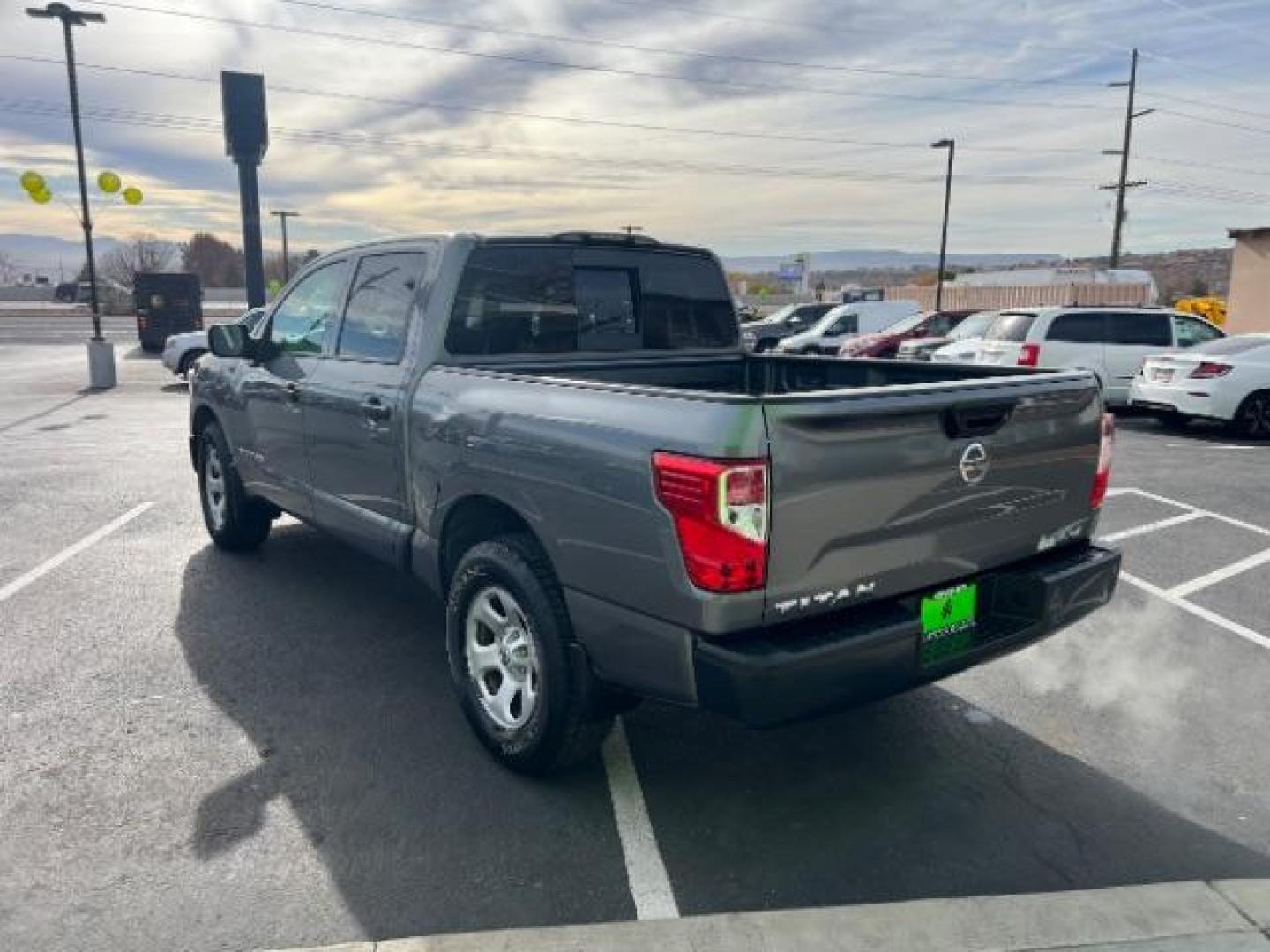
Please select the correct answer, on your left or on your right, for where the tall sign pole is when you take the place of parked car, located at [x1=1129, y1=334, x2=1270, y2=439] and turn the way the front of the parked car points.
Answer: on your left

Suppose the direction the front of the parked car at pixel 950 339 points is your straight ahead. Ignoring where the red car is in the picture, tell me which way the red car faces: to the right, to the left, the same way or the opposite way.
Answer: the same way

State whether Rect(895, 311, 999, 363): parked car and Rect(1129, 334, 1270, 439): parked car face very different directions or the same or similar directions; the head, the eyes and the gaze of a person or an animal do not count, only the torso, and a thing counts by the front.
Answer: very different directions

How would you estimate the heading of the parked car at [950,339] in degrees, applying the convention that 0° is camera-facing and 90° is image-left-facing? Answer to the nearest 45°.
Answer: approximately 45°

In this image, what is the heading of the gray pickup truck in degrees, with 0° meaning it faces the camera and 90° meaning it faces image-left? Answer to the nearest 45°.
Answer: approximately 135°

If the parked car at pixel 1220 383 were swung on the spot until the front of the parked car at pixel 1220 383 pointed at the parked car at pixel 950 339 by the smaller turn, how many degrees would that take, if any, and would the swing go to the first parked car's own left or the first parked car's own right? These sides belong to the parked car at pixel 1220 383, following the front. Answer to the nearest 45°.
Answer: approximately 90° to the first parked car's own left

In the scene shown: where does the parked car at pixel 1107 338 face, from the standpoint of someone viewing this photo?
facing away from the viewer and to the right of the viewer

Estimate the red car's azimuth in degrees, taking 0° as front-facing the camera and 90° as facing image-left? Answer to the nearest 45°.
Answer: approximately 45°

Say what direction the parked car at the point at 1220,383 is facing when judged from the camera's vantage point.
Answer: facing away from the viewer and to the right of the viewer

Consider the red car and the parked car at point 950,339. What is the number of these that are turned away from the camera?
0

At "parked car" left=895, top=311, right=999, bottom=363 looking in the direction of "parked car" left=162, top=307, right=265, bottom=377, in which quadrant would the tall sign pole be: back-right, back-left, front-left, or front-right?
front-right

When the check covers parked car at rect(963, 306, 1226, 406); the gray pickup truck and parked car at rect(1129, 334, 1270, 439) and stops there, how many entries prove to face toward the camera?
0

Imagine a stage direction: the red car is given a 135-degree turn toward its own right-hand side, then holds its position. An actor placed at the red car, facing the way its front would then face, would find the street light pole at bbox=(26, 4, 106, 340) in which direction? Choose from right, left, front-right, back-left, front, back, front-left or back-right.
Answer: back-left
